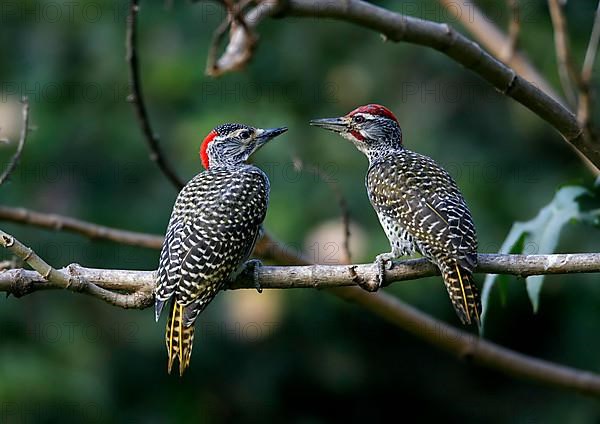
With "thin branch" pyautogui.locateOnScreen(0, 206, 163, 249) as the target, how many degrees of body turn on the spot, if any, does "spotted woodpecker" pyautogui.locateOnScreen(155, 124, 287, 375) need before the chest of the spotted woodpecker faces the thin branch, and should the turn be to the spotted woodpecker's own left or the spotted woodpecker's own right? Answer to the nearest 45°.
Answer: approximately 90° to the spotted woodpecker's own left

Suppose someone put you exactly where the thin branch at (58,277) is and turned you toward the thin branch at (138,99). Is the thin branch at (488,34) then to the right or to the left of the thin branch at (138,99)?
right

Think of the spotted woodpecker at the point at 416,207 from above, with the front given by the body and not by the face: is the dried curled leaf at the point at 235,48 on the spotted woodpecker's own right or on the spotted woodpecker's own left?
on the spotted woodpecker's own left

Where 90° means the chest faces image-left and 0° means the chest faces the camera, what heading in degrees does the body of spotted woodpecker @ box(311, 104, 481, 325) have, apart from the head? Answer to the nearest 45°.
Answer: approximately 135°

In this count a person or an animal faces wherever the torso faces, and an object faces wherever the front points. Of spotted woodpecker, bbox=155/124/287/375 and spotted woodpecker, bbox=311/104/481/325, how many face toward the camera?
0

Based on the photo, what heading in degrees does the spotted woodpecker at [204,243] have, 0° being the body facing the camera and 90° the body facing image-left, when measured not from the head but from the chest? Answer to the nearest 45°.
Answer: approximately 225°

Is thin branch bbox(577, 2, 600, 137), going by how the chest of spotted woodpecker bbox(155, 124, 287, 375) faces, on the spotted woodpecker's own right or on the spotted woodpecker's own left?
on the spotted woodpecker's own right

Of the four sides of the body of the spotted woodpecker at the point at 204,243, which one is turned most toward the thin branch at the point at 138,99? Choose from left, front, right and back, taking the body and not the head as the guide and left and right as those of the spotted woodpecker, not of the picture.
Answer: left

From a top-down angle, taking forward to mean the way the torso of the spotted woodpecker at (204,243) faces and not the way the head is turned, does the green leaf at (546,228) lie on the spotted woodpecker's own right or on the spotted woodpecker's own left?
on the spotted woodpecker's own right
